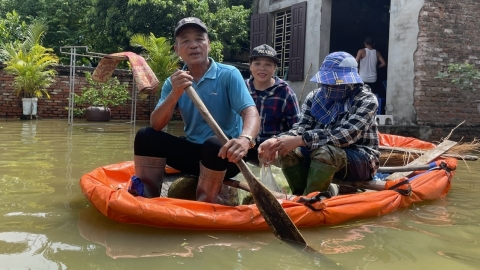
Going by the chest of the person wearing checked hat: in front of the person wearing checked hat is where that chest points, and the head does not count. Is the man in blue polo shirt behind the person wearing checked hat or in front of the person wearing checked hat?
in front

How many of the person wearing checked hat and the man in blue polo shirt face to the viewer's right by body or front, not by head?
0

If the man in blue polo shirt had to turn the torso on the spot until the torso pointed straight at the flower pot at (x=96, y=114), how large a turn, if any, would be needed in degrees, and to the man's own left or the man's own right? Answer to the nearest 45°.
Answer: approximately 135° to the man's own right

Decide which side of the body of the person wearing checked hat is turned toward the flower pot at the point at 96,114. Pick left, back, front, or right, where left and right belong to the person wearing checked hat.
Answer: right

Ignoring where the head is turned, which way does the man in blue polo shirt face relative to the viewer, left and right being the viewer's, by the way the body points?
facing the viewer and to the left of the viewer

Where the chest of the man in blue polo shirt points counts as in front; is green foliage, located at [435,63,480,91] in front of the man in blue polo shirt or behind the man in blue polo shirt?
behind

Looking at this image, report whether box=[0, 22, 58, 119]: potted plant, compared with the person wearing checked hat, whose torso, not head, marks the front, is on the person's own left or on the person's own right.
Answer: on the person's own right

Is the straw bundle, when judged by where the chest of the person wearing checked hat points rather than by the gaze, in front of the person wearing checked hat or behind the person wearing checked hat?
behind

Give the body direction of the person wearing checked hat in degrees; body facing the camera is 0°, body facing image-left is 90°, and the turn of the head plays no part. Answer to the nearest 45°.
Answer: approximately 45°

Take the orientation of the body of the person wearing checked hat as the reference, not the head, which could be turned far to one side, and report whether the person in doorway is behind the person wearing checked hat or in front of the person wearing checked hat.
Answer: behind
